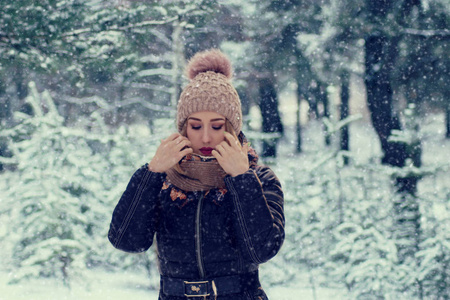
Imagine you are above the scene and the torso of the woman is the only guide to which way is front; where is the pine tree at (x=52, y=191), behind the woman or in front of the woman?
behind

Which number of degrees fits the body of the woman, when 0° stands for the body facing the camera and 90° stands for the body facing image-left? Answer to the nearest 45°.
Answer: approximately 0°

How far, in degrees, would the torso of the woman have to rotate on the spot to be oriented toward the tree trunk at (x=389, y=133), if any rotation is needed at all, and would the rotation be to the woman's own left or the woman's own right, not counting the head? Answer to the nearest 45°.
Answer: approximately 135° to the woman's own left

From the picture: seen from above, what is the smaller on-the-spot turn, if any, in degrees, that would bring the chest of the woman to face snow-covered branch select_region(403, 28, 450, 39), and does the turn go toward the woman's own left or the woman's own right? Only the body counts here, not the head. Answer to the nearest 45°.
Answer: approximately 135° to the woman's own left

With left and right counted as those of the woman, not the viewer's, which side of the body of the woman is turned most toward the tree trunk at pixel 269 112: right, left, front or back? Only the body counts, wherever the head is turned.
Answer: back
